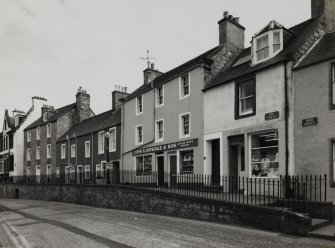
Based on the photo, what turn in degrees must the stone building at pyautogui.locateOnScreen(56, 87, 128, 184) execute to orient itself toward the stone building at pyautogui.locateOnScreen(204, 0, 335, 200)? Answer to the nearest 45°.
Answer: approximately 45° to its left

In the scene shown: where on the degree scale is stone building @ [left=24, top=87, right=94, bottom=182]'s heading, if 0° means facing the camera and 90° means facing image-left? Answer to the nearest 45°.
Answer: approximately 45°

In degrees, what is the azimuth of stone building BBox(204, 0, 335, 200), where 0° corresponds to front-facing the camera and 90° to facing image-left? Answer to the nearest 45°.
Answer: approximately 45°

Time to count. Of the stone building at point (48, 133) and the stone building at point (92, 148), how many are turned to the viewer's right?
0

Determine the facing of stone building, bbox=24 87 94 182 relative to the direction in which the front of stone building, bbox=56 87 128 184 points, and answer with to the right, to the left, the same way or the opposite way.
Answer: the same way

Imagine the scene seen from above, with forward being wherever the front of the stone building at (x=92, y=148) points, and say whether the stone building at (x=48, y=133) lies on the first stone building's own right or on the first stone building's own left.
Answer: on the first stone building's own right

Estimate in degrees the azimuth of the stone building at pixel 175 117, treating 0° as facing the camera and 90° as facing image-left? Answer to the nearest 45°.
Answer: approximately 45°

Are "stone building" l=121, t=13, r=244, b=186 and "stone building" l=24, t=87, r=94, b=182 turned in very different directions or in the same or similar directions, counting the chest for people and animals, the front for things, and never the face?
same or similar directions

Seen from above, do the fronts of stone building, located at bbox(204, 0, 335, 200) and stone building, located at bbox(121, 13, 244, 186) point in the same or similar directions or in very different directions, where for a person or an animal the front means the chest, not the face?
same or similar directions

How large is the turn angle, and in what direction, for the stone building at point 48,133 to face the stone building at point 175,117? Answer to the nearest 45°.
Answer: approximately 45° to its left
